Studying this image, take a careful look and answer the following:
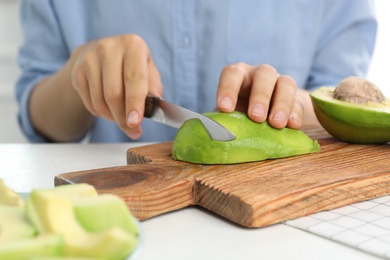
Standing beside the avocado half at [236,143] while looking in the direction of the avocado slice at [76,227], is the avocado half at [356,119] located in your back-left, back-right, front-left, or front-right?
back-left

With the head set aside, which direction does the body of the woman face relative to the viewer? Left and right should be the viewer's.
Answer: facing the viewer

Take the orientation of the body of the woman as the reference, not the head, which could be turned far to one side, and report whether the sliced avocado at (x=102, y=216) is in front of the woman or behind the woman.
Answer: in front

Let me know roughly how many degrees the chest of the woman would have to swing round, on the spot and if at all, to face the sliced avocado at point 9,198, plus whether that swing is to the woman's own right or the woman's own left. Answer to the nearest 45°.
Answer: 0° — they already face it

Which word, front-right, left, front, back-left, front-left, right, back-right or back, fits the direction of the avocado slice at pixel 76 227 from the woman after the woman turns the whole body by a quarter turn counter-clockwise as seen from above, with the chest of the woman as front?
right

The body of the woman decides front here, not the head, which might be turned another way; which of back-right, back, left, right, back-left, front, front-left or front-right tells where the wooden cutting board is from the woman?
front
